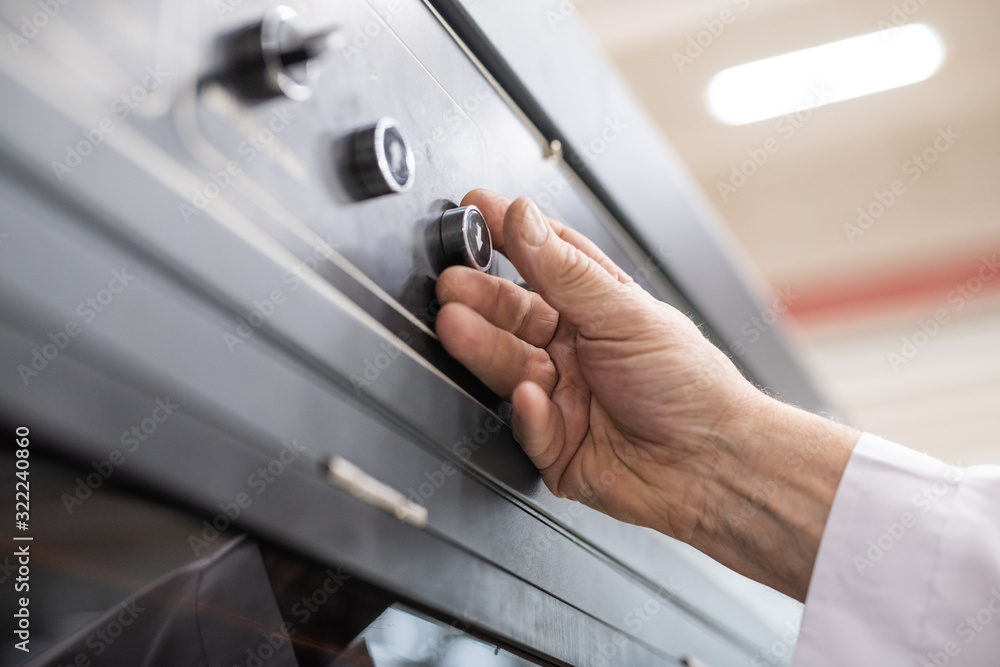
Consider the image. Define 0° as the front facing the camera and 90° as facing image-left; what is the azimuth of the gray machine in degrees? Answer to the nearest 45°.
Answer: approximately 315°
